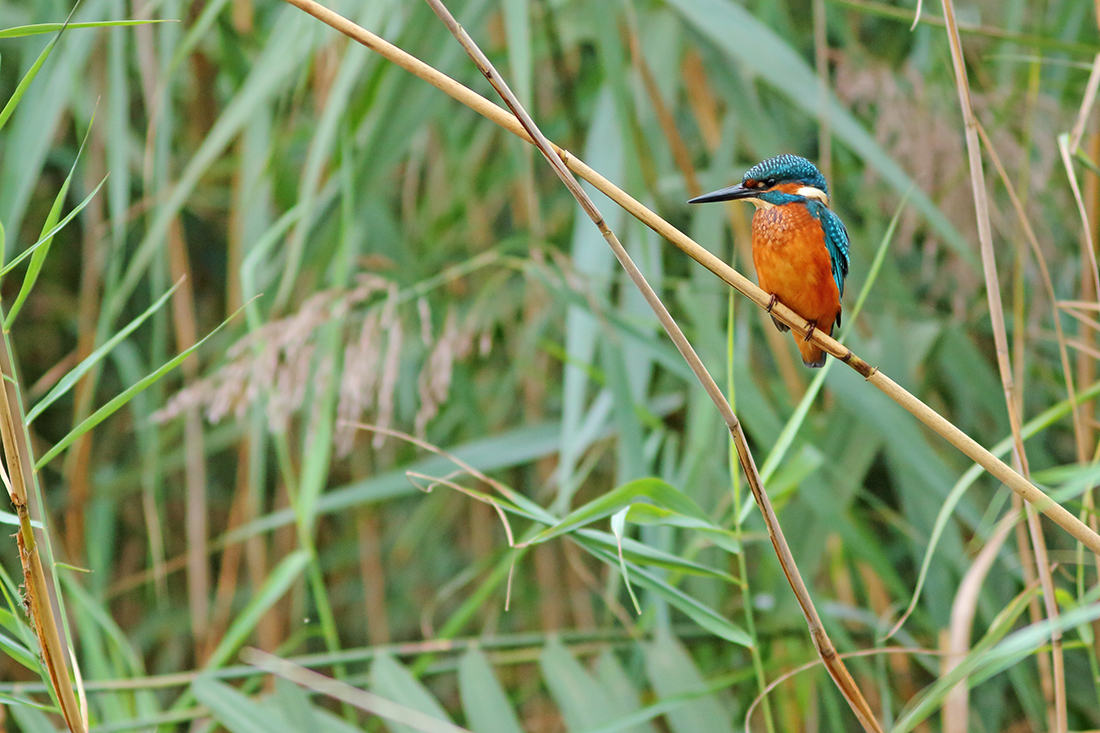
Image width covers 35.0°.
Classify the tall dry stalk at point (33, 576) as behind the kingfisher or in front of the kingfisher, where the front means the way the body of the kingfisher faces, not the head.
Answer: in front

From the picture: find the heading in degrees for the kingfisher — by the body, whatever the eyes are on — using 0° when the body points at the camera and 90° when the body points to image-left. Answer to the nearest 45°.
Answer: approximately 45°
